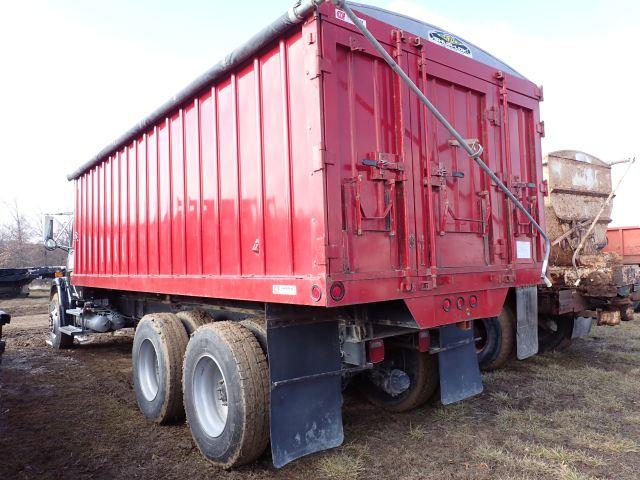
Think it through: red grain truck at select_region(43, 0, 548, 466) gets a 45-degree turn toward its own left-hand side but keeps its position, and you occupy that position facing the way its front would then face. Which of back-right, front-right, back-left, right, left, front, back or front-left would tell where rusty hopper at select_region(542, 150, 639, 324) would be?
back-right

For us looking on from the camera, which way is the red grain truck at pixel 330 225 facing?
facing away from the viewer and to the left of the viewer
